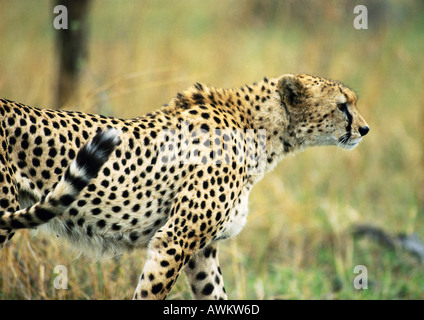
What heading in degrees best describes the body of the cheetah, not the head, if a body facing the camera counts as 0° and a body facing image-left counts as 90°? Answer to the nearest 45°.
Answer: approximately 270°
